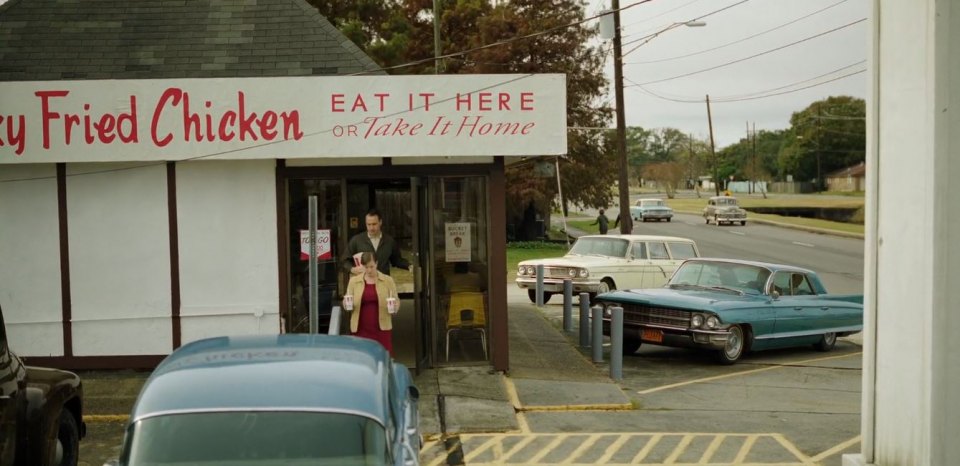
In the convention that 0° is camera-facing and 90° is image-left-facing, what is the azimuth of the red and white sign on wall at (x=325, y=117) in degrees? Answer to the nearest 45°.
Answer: approximately 0°

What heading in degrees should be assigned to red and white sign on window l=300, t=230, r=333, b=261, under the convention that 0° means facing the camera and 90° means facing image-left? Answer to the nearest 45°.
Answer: approximately 0°

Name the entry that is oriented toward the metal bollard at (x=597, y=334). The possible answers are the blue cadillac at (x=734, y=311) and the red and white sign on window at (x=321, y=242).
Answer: the blue cadillac

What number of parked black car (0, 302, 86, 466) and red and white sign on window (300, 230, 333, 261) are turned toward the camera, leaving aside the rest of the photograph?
1

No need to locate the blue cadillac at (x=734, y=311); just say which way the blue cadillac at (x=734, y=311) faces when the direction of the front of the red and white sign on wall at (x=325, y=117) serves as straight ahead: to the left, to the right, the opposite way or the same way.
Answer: to the right

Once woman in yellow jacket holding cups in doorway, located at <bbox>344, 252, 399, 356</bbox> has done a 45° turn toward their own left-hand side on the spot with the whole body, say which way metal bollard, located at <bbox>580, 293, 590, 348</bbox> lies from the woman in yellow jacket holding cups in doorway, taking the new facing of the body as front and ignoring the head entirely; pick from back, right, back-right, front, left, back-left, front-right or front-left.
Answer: left

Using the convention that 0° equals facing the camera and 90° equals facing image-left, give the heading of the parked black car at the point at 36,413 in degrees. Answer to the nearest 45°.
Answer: approximately 225°

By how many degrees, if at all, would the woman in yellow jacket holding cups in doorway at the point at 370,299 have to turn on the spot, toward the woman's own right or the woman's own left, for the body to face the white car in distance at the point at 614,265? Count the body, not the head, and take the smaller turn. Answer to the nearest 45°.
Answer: approximately 135° to the woman's own left

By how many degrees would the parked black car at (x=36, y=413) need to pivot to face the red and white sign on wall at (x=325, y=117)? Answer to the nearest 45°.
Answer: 0° — it already faces it

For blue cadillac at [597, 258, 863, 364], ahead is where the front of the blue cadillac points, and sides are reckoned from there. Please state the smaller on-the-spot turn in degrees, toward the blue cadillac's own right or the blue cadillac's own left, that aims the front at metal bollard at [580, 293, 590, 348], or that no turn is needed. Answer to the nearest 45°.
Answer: approximately 45° to the blue cadillac's own right
